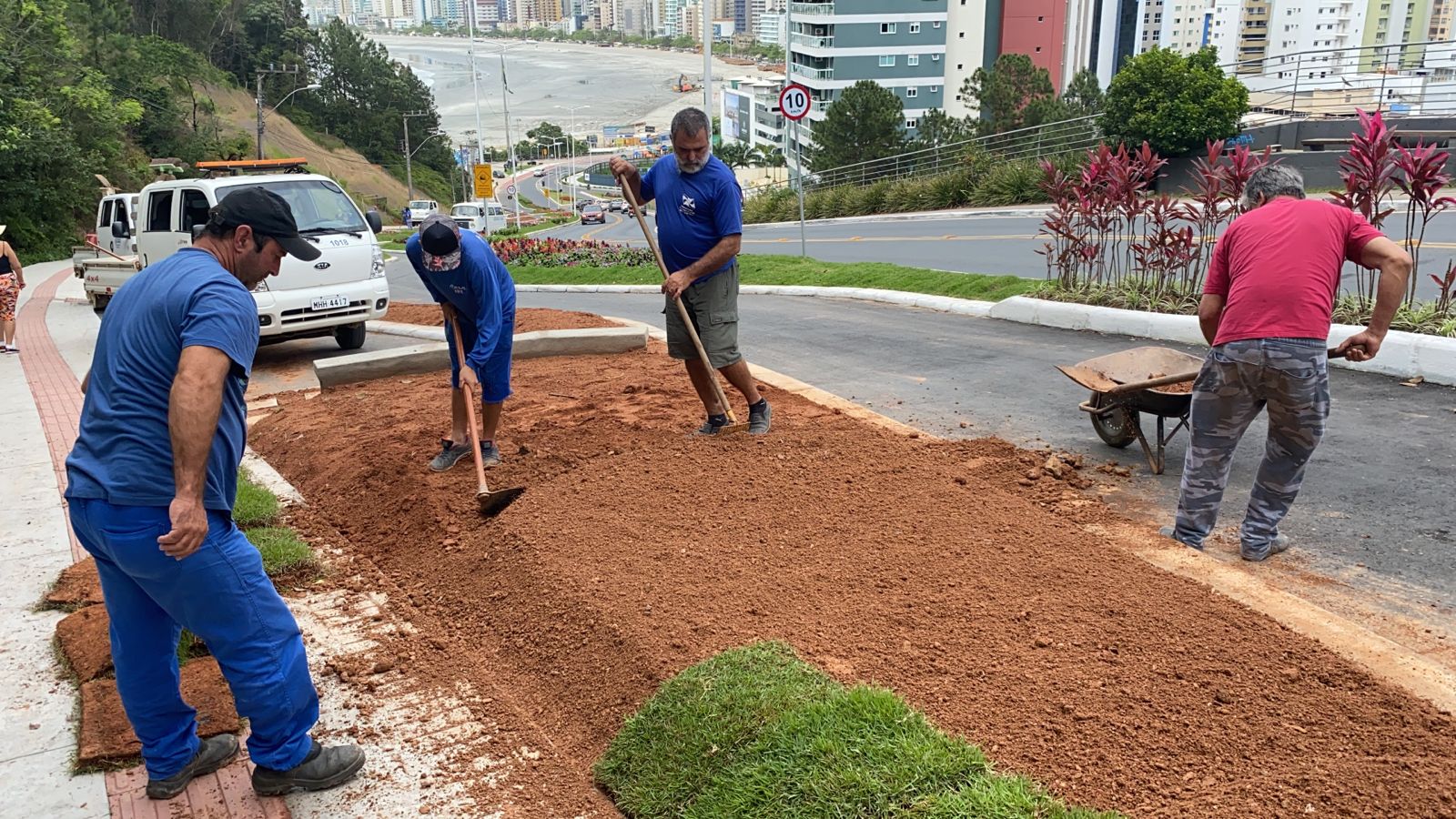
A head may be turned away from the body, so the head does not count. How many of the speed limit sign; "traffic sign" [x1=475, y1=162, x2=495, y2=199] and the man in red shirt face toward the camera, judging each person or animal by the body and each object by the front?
2

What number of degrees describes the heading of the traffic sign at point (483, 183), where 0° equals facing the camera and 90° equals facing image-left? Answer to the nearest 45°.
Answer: approximately 0°

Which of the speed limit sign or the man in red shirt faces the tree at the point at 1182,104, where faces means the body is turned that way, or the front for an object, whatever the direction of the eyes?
the man in red shirt

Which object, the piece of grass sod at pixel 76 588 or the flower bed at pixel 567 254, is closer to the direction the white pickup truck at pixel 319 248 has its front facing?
the piece of grass sod

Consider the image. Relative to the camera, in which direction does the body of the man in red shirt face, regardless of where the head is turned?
away from the camera

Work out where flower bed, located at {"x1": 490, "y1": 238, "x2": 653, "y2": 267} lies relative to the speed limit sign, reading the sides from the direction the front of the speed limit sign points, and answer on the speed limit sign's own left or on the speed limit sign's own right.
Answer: on the speed limit sign's own right

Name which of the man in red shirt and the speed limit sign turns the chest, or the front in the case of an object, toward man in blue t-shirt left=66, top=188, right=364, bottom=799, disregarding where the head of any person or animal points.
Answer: the speed limit sign

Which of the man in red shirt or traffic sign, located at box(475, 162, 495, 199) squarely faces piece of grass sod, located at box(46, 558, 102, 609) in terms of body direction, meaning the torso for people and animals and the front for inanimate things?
the traffic sign

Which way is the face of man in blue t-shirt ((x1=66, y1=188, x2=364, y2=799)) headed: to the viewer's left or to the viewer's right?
to the viewer's right

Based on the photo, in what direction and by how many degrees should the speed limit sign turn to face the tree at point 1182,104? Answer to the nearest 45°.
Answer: approximately 135° to its left

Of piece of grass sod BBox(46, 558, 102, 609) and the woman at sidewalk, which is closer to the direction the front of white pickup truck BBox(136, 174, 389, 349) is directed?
the piece of grass sod
